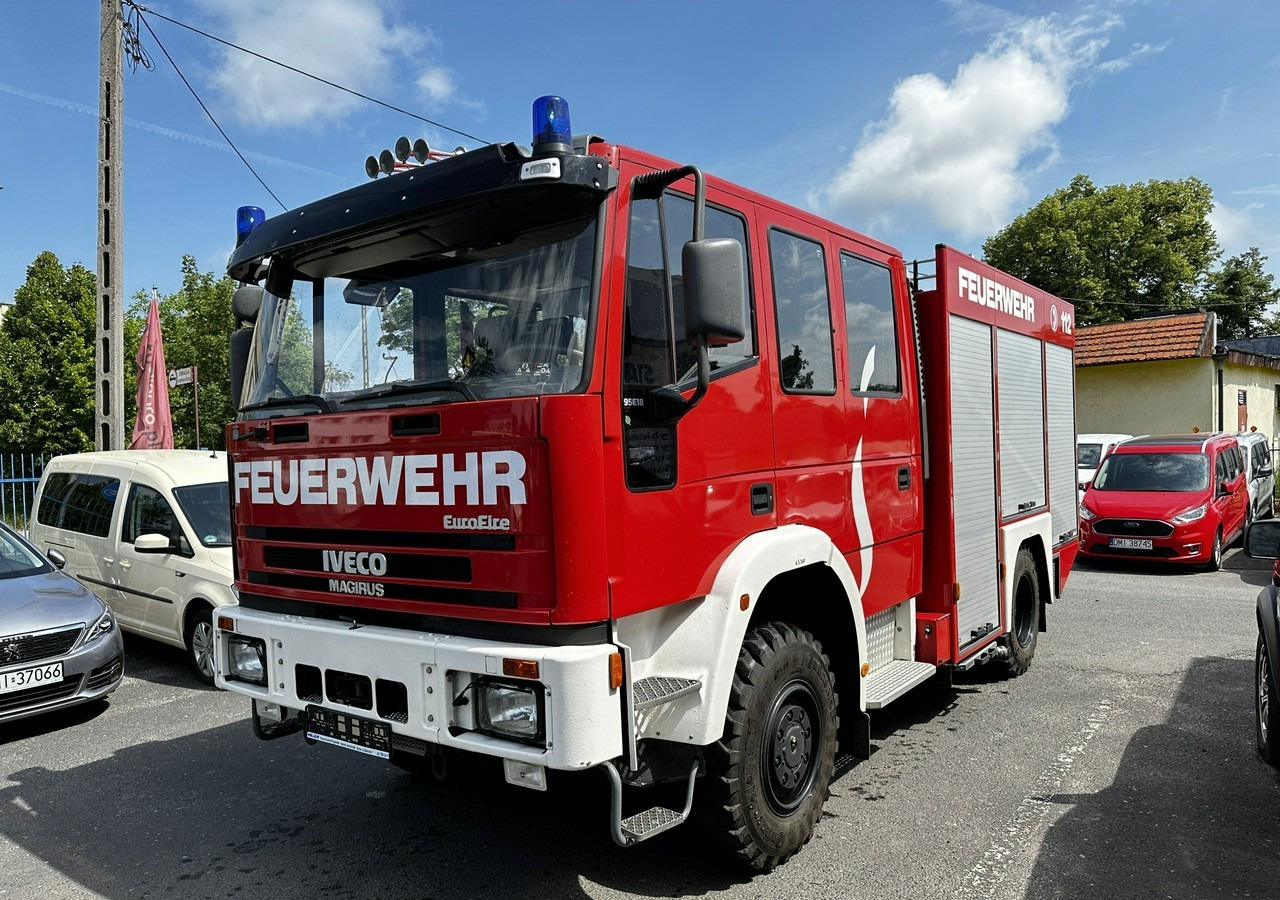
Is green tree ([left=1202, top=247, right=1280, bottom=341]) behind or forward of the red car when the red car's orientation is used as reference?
behind

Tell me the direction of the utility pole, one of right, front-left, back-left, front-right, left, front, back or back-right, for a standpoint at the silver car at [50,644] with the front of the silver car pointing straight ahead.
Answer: back-left

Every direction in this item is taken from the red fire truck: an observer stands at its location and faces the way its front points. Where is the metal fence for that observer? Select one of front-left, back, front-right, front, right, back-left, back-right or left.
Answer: right

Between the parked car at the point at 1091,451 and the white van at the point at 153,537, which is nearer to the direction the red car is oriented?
the white van

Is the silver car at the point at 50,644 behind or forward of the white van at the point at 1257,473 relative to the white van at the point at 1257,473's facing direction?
forward

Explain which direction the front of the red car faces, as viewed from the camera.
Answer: facing the viewer and to the left of the viewer

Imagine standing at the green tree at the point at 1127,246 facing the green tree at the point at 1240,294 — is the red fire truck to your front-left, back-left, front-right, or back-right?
back-right

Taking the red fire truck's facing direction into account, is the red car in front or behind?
behind

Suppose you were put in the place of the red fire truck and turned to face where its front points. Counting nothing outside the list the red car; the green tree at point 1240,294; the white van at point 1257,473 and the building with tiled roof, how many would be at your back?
4

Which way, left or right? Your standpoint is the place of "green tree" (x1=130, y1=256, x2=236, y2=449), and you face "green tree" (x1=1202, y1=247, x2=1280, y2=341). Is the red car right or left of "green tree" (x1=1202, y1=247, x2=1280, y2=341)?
right

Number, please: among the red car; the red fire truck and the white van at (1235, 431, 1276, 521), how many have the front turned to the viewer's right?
0

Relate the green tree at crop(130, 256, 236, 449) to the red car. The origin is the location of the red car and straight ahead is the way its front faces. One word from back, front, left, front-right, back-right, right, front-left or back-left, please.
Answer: front-right

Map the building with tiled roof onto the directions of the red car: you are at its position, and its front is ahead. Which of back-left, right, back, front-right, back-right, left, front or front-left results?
back-right

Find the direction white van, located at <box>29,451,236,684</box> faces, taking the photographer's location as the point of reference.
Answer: facing the viewer and to the right of the viewer

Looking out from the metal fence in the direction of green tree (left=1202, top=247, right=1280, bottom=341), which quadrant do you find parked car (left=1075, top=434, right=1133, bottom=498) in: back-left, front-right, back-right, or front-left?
front-right
